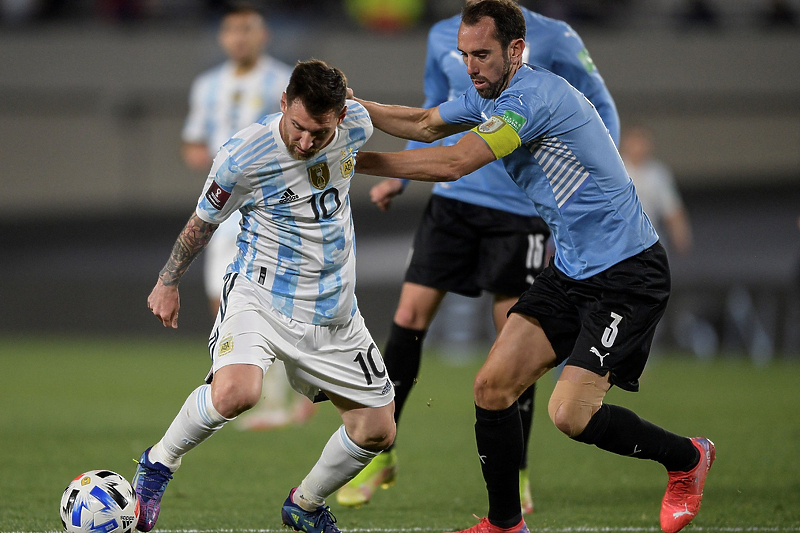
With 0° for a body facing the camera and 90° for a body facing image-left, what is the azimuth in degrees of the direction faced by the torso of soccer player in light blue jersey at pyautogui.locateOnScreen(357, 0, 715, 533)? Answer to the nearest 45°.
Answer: approximately 45°

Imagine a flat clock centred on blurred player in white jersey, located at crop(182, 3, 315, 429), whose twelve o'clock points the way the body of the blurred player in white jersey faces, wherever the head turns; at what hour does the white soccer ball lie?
The white soccer ball is roughly at 12 o'clock from the blurred player in white jersey.

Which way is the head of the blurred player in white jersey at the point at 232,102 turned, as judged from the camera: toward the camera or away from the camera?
toward the camera

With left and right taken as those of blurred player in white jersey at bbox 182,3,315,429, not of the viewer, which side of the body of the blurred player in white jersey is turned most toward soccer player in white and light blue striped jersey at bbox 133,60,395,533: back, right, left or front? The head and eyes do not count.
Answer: front

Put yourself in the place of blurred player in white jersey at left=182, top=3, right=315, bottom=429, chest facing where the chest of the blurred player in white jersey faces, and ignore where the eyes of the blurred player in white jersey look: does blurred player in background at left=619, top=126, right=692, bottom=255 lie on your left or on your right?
on your left

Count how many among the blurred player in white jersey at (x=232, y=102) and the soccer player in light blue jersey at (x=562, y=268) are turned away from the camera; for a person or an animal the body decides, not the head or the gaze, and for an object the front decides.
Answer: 0

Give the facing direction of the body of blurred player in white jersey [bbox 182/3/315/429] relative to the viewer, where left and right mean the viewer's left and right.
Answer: facing the viewer

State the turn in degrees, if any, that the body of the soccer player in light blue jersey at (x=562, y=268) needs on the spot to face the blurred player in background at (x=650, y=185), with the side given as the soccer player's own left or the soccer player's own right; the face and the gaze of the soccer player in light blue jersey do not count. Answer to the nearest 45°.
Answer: approximately 135° to the soccer player's own right

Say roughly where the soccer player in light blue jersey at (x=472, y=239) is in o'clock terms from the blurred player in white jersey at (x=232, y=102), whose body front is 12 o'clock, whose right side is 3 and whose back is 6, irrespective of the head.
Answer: The soccer player in light blue jersey is roughly at 11 o'clock from the blurred player in white jersey.

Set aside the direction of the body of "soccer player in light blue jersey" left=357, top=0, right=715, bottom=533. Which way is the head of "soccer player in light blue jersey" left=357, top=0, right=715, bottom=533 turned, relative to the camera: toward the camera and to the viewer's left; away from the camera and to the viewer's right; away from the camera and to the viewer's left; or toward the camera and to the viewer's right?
toward the camera and to the viewer's left

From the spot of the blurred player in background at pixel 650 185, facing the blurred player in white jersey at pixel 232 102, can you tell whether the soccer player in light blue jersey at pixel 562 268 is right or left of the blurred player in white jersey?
left

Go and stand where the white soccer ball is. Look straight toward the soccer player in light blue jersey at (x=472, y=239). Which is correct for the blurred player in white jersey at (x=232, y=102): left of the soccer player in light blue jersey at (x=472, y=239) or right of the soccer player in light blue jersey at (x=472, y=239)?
left
